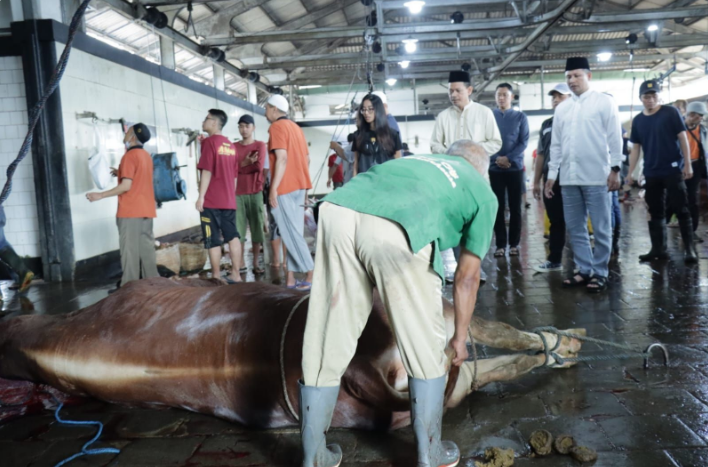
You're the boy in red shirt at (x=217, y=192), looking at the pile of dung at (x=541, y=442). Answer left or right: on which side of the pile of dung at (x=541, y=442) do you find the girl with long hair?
left

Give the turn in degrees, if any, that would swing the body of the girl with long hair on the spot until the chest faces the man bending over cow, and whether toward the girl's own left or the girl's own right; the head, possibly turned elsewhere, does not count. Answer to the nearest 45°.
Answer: approximately 45° to the girl's own left

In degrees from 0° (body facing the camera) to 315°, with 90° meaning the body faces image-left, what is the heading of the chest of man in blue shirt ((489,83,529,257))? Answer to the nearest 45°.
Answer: approximately 45°

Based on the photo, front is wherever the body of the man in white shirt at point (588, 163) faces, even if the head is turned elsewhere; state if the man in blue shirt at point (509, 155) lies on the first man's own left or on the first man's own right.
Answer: on the first man's own right
